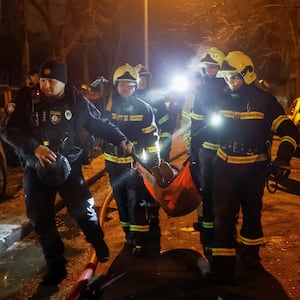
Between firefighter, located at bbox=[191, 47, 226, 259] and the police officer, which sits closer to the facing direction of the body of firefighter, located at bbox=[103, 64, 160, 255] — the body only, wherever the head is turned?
the police officer

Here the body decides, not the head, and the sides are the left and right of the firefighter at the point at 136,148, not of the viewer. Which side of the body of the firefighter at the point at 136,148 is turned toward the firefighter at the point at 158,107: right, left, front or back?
back

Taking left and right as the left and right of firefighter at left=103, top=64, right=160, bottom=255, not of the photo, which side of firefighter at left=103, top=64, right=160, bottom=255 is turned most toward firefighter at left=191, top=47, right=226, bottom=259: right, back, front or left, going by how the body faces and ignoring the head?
left

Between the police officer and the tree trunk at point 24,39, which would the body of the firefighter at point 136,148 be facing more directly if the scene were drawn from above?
the police officer

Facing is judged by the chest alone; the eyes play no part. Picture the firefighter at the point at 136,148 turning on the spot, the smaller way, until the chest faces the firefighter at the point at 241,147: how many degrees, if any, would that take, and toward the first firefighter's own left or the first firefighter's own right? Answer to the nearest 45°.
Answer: approximately 45° to the first firefighter's own left

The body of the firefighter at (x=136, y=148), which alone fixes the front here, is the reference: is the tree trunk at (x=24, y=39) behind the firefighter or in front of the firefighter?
behind

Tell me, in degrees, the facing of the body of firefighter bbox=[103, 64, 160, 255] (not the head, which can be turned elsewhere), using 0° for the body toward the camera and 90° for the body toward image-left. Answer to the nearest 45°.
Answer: approximately 0°

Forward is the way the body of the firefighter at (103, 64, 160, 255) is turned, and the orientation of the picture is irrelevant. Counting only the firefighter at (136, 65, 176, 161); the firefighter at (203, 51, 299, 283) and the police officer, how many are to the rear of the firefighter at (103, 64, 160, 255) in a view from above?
1

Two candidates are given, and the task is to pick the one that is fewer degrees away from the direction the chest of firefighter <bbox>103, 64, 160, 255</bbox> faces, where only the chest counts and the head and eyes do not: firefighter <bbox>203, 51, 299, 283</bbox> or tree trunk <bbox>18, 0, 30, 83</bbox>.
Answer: the firefighter

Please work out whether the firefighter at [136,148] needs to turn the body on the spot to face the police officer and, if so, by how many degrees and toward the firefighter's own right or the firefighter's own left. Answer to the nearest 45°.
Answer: approximately 45° to the firefighter's own right
